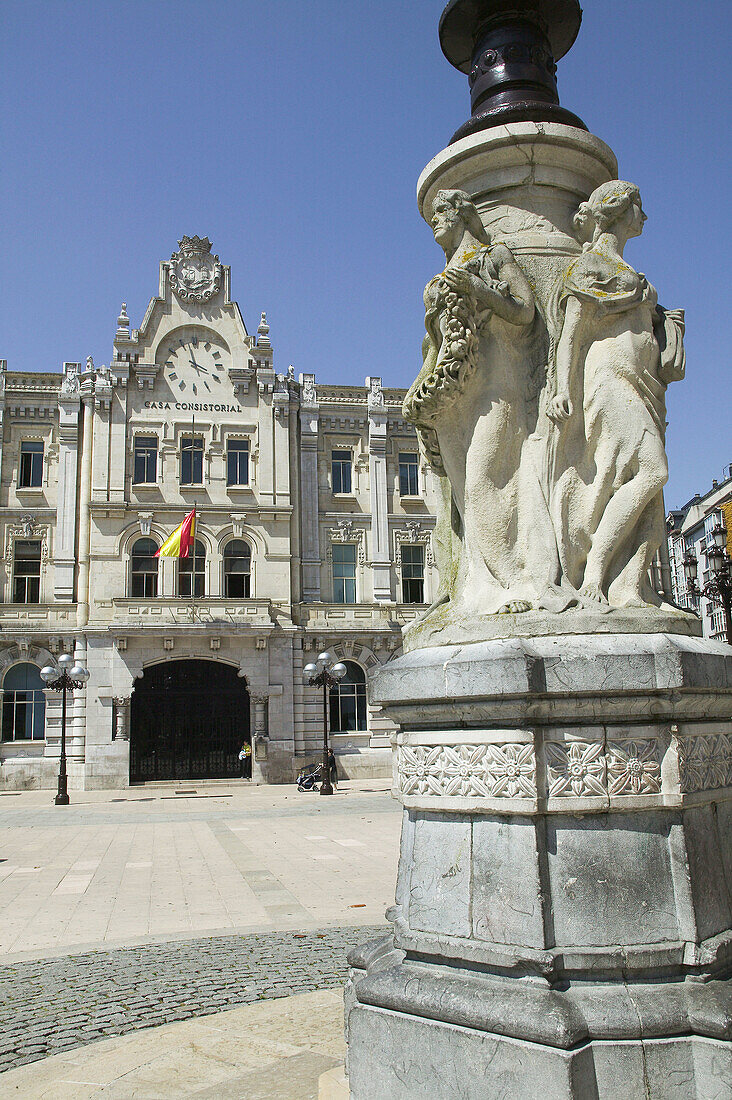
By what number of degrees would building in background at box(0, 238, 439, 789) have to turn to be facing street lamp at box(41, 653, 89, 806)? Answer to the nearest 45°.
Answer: approximately 45° to its right

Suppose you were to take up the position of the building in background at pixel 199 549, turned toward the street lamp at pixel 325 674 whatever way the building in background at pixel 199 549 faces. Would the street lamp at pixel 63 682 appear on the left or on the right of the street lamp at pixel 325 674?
right

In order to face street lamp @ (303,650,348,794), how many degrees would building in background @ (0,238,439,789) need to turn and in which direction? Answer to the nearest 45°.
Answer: approximately 45° to its left

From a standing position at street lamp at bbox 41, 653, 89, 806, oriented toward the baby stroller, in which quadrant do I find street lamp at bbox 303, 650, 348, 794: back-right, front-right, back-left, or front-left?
front-right

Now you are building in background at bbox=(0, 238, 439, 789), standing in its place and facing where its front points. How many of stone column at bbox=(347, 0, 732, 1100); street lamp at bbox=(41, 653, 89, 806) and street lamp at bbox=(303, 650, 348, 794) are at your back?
0

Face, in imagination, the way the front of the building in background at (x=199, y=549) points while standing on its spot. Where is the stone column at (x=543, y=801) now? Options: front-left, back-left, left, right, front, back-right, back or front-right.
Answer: front

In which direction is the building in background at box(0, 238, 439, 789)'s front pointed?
toward the camera
